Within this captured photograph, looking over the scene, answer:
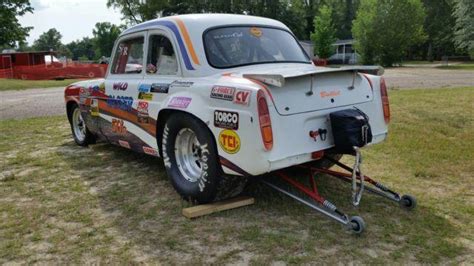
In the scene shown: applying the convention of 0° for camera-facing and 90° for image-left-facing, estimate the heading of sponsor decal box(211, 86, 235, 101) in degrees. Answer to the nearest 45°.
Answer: approximately 45°

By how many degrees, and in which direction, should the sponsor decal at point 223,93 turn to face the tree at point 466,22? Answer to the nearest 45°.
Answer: approximately 180°

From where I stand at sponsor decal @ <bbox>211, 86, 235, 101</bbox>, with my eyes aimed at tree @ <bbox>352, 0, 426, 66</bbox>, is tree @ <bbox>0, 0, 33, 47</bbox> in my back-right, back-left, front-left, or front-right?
front-left

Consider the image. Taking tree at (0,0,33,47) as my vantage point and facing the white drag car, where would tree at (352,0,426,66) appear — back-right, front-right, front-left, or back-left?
front-left

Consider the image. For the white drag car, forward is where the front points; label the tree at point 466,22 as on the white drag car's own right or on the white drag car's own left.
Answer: on the white drag car's own right

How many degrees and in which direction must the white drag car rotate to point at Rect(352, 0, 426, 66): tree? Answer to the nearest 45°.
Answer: approximately 45° to its right

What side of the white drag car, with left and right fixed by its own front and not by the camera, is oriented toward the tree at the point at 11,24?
front

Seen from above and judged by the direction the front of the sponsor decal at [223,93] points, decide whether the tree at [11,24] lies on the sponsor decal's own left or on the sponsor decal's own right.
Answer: on the sponsor decal's own right

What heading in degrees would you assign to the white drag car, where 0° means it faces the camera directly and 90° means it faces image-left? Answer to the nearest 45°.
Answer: approximately 135°
